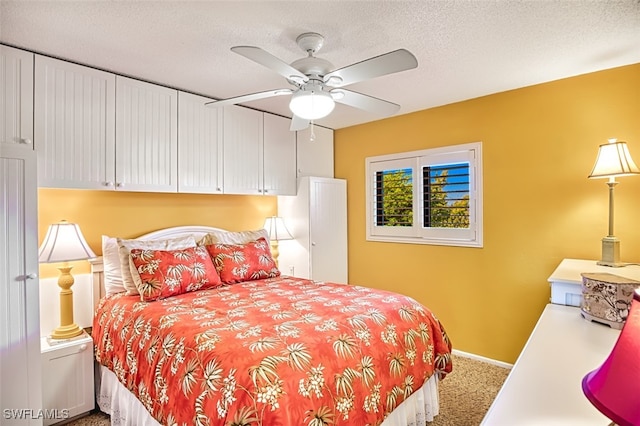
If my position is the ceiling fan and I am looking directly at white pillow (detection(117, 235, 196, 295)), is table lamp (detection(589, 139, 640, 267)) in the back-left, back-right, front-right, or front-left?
back-right

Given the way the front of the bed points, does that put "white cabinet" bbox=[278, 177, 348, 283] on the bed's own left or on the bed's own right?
on the bed's own left

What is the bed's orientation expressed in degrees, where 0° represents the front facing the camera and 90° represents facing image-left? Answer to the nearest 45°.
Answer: approximately 315°

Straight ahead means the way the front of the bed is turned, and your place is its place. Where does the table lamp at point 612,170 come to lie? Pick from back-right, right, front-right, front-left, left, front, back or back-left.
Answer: front-left
